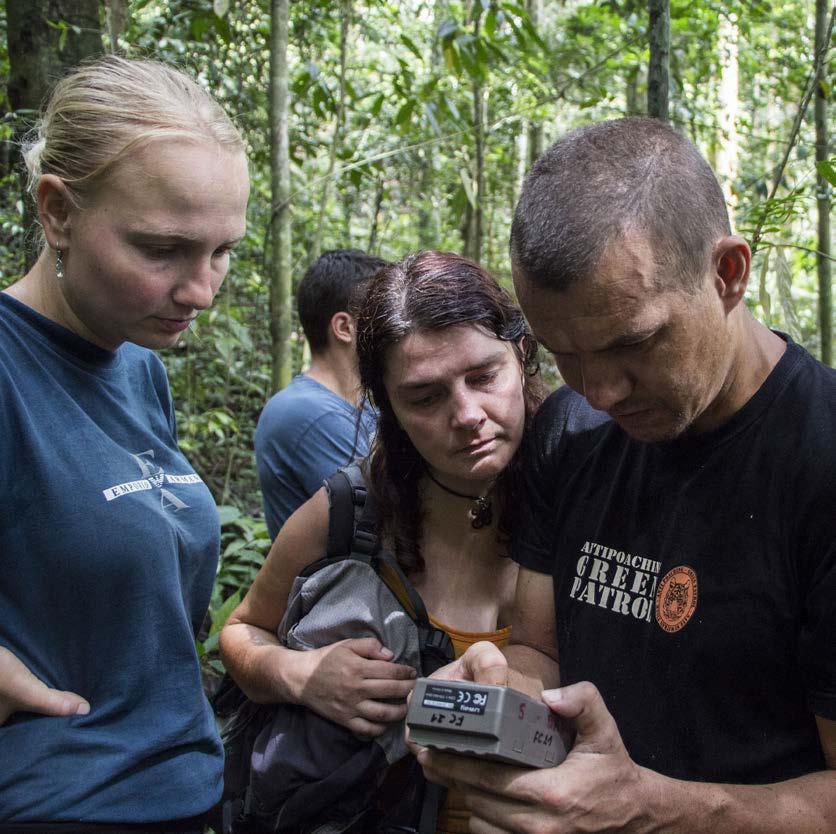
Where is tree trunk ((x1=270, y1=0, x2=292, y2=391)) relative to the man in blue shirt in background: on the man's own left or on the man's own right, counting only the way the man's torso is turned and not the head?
on the man's own left

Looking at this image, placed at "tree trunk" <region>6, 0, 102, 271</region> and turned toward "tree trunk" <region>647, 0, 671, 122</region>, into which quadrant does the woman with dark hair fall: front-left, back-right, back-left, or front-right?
front-right

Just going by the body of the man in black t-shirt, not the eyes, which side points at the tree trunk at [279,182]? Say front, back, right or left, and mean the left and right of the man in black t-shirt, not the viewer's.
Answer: right

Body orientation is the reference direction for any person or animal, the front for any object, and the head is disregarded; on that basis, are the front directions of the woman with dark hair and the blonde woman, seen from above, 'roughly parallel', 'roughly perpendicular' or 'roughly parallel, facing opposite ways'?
roughly parallel

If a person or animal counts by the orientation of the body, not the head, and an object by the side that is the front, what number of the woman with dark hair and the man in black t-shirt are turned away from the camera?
0

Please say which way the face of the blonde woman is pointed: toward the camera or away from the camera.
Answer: toward the camera

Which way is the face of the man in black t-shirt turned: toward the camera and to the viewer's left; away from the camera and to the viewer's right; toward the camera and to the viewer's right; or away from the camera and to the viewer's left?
toward the camera and to the viewer's left

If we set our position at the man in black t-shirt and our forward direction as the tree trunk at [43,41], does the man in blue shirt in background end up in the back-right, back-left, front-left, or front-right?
front-right

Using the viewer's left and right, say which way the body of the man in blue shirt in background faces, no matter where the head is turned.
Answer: facing away from the viewer and to the right of the viewer

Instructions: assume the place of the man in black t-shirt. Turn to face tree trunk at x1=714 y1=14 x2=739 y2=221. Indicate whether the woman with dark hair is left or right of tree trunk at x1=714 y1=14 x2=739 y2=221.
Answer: left

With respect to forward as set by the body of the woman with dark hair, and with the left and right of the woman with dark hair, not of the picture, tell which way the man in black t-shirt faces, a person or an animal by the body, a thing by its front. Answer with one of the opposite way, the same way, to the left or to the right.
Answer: to the right

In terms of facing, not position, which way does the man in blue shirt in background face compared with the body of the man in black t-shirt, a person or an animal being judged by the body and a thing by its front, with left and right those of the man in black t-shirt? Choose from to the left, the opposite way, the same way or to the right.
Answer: the opposite way

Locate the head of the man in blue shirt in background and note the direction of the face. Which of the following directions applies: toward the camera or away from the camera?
away from the camera

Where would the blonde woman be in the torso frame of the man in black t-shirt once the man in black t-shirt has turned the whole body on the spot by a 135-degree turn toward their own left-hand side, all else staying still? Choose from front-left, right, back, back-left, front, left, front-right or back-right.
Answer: back

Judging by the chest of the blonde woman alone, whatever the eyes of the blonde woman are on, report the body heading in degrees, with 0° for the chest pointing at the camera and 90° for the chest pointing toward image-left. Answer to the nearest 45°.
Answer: approximately 315°

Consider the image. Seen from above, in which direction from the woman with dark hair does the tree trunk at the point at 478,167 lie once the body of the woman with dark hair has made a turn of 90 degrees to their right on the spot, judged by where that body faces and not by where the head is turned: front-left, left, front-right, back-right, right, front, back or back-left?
back-right

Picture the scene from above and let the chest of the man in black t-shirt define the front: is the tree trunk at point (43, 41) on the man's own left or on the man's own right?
on the man's own right
